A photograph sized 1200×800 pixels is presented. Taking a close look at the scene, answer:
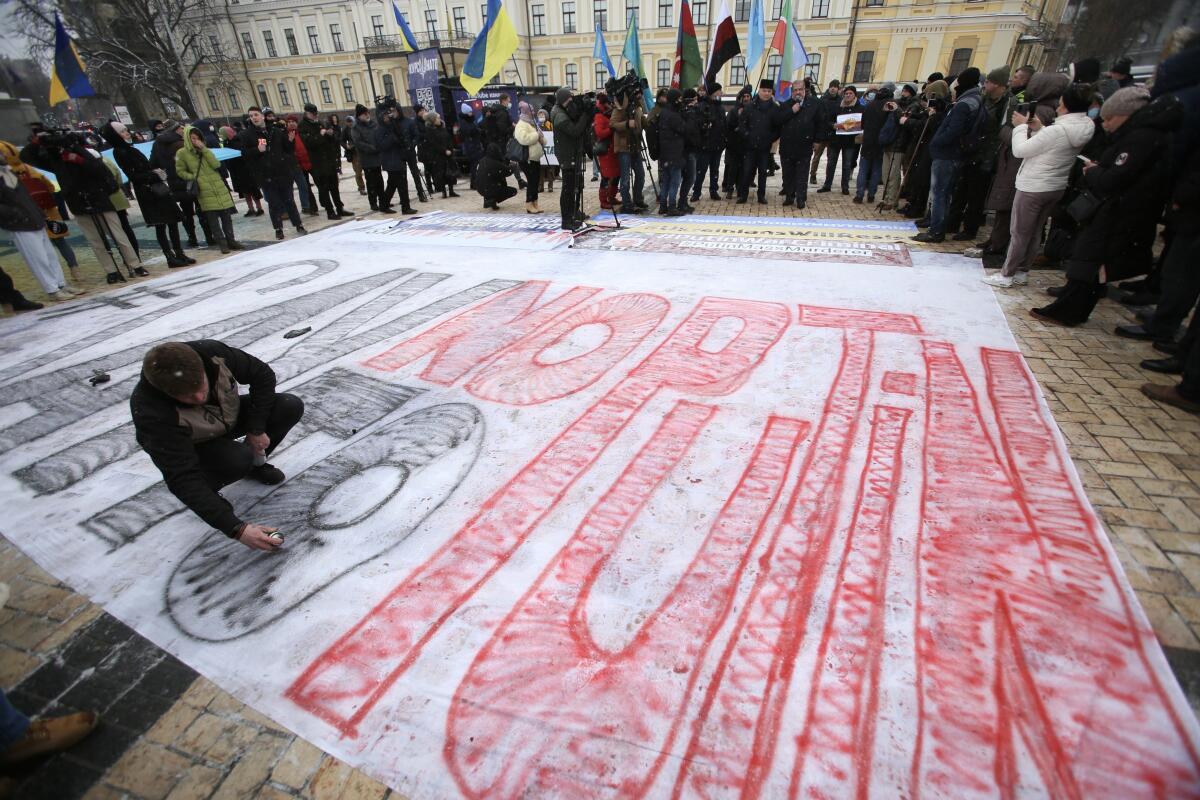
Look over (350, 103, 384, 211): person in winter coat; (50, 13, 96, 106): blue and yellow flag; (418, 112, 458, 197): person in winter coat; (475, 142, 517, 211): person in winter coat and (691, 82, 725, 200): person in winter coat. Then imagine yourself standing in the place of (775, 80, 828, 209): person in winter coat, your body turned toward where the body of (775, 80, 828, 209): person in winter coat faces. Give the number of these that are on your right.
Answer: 5

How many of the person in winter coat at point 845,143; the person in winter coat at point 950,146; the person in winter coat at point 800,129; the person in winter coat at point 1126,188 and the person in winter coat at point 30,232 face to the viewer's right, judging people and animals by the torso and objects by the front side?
1

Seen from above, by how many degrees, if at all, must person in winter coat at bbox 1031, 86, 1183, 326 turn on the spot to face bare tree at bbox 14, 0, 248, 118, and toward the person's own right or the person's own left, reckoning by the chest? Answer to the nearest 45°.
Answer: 0° — they already face it

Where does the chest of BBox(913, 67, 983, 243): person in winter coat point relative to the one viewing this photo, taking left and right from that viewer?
facing to the left of the viewer

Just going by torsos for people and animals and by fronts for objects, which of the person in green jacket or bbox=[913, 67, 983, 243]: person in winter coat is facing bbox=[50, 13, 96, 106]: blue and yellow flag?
the person in winter coat

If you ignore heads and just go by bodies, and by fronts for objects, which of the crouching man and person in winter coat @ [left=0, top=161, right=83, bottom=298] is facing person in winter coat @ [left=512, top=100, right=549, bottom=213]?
person in winter coat @ [left=0, top=161, right=83, bottom=298]

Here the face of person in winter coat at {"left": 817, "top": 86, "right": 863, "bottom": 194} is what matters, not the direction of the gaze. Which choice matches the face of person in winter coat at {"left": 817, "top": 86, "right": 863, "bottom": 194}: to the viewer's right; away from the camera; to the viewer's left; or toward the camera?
toward the camera

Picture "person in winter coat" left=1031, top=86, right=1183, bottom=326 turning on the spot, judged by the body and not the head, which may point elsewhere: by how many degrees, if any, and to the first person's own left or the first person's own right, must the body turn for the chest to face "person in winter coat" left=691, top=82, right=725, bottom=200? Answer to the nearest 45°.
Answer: approximately 45° to the first person's own right

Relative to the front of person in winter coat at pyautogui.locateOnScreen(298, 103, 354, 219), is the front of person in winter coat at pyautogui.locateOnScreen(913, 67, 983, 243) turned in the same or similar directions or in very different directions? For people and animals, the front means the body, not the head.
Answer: very different directions

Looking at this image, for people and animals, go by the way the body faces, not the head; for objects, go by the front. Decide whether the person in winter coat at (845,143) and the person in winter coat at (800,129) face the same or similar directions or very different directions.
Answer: same or similar directions

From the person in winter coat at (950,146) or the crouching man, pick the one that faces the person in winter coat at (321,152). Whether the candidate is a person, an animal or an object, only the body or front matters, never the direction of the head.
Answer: the person in winter coat at (950,146)

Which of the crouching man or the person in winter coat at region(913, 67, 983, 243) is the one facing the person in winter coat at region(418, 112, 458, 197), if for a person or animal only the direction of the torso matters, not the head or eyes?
the person in winter coat at region(913, 67, 983, 243)

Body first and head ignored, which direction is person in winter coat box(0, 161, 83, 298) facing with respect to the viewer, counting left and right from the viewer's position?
facing to the right of the viewer

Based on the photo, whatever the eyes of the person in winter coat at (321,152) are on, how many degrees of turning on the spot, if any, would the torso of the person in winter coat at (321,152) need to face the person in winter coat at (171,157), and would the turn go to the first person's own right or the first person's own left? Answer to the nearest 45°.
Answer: approximately 90° to the first person's own right

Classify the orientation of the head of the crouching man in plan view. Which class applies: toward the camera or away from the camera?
toward the camera

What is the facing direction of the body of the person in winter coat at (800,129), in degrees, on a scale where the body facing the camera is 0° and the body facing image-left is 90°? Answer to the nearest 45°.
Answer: approximately 0°

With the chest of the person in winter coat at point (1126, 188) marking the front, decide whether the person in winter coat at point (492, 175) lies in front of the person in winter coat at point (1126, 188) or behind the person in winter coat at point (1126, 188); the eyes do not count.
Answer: in front

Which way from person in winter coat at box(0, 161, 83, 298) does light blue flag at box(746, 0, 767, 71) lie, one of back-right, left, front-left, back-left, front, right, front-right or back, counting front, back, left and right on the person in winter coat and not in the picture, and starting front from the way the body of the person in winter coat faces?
front

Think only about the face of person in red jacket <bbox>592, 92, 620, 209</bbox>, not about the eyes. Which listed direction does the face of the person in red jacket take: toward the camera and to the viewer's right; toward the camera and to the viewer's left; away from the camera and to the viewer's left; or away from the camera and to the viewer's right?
toward the camera and to the viewer's left

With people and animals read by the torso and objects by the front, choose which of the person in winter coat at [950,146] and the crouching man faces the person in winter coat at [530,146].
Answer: the person in winter coat at [950,146]

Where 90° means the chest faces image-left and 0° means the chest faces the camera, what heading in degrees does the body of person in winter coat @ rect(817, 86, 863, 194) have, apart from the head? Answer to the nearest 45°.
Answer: approximately 0°
